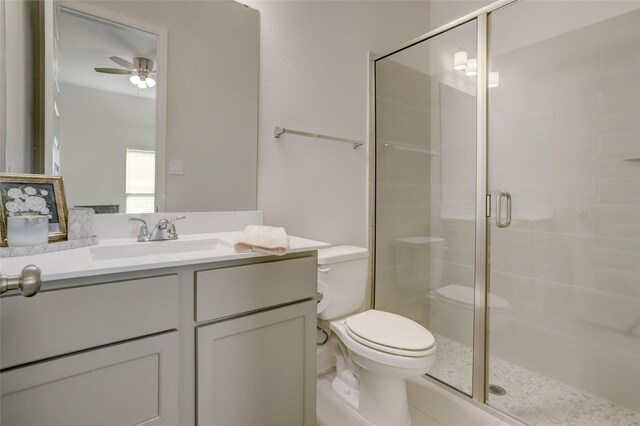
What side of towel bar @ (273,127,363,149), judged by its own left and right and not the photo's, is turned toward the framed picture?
right

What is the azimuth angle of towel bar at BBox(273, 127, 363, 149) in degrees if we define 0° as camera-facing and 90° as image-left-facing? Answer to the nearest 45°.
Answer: approximately 315°

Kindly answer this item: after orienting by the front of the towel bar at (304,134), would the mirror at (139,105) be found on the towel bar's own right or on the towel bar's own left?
on the towel bar's own right

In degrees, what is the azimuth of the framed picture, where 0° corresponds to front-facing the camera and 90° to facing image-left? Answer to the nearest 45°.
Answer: approximately 315°

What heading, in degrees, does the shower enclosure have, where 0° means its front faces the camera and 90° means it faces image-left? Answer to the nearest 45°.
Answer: approximately 45°

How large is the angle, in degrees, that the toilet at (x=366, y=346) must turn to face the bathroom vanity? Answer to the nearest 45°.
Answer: approximately 90° to its right

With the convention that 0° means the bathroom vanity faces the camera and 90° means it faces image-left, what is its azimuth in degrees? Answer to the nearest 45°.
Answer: approximately 315°
